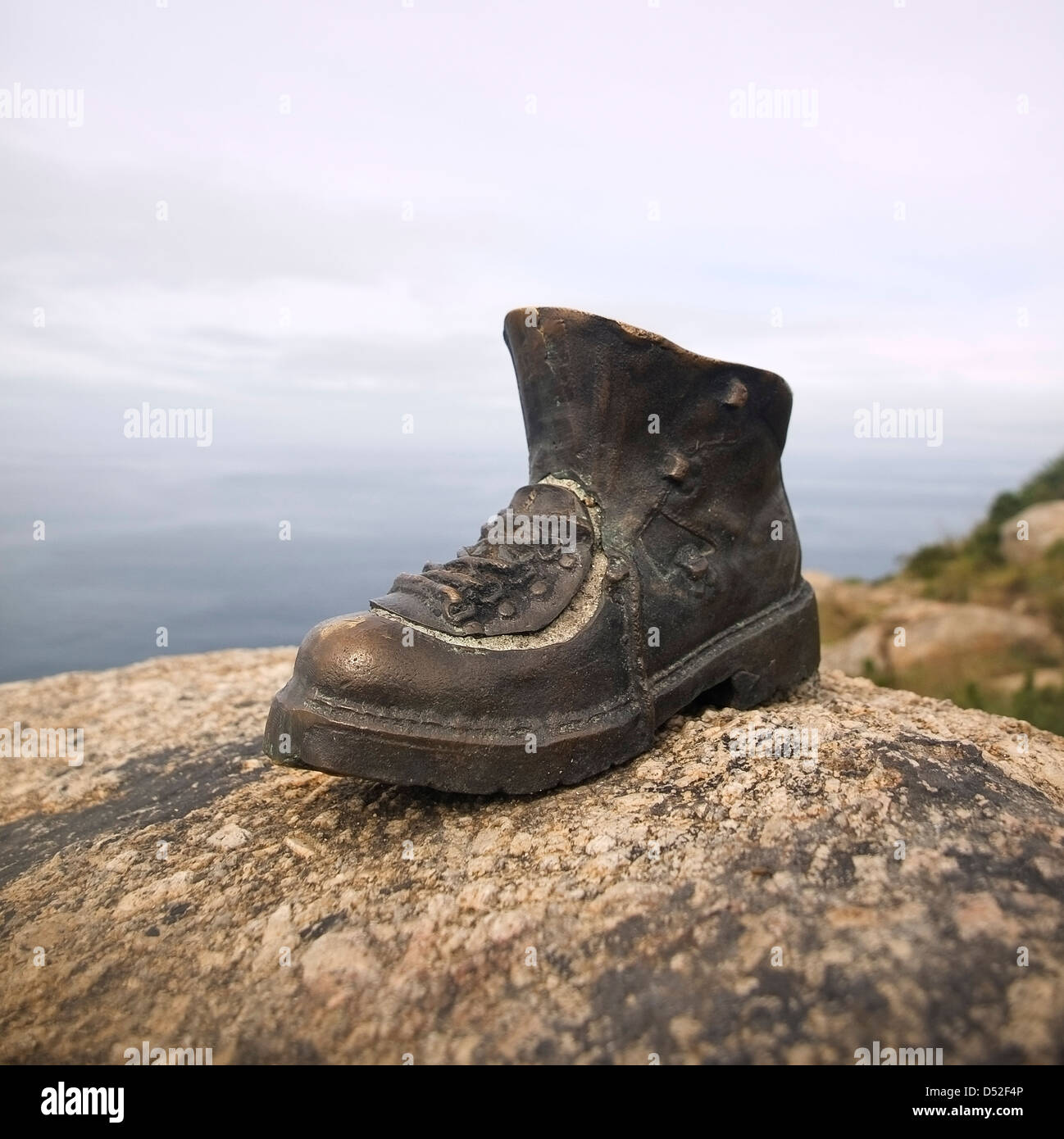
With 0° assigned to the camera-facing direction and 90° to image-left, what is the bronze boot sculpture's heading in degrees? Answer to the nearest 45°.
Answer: approximately 45°

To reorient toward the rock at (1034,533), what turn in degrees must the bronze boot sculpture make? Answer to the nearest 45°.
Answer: approximately 180°

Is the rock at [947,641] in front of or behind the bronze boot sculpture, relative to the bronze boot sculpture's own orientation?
behind
